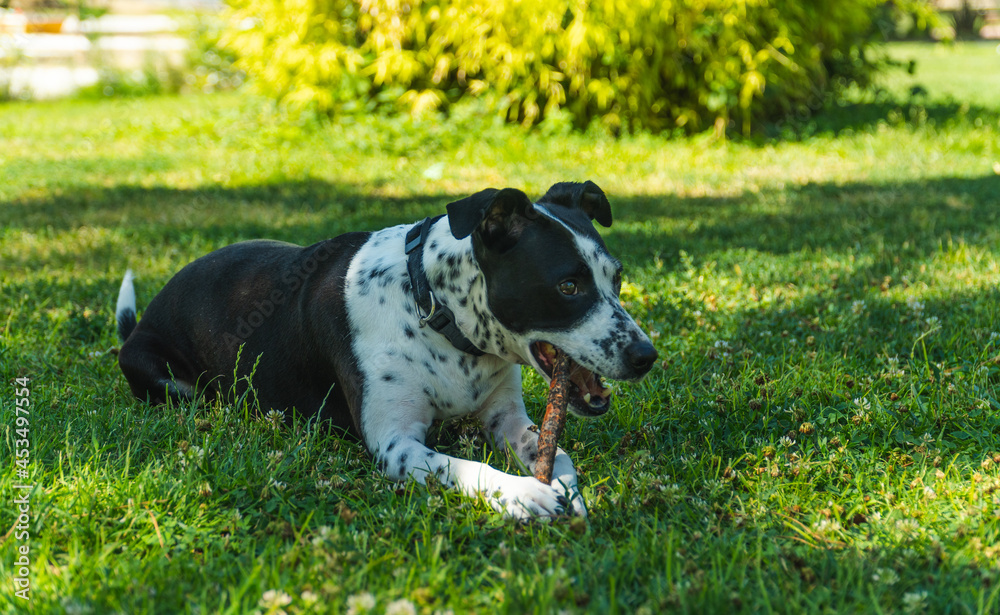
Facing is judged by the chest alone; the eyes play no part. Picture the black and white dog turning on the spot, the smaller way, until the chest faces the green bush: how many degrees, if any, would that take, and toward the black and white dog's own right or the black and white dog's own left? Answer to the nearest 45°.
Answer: approximately 135° to the black and white dog's own left

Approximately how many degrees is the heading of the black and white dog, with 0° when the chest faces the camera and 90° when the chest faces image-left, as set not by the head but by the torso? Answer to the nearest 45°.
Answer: approximately 315°

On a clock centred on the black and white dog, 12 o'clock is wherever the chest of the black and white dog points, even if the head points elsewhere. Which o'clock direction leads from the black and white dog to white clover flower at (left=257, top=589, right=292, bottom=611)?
The white clover flower is roughly at 2 o'clock from the black and white dog.

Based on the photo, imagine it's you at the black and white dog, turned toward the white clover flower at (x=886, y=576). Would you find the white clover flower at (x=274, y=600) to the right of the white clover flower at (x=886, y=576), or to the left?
right

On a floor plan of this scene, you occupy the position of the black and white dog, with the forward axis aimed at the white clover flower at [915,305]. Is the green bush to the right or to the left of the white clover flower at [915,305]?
left

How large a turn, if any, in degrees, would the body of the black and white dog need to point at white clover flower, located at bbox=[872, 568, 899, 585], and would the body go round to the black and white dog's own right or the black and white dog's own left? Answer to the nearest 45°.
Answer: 0° — it already faces it

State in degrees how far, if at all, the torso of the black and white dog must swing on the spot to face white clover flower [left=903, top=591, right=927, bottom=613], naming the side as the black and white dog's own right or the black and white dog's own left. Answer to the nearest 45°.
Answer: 0° — it already faces it

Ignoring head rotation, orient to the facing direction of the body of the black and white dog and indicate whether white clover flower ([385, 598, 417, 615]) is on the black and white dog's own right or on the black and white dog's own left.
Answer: on the black and white dog's own right

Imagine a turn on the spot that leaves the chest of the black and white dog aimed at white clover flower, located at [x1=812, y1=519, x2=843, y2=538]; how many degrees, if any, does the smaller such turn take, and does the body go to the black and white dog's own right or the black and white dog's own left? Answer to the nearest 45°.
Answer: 0° — it already faces it
